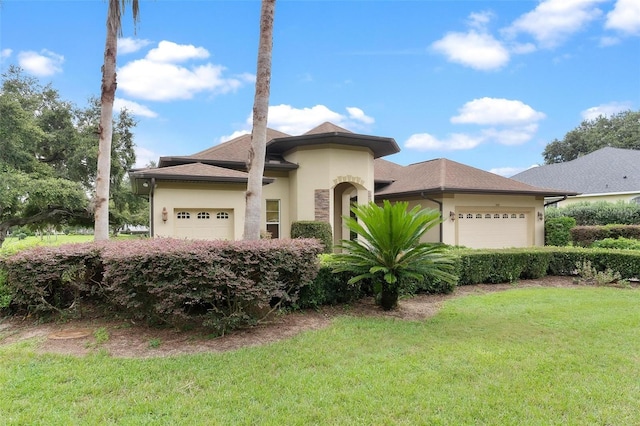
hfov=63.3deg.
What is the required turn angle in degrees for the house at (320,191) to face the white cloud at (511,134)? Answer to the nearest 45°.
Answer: approximately 135° to its left

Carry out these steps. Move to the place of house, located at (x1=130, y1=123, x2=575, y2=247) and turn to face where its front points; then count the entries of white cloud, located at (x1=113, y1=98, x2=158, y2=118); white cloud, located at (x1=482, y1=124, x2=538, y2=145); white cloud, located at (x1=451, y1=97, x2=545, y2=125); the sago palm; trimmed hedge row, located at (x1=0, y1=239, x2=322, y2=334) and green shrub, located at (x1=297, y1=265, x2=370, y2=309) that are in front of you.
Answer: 3

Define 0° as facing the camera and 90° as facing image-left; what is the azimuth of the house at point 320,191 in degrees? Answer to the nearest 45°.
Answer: approximately 0°

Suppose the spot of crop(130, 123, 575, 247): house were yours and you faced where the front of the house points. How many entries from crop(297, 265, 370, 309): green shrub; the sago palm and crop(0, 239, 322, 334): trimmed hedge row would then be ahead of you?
3

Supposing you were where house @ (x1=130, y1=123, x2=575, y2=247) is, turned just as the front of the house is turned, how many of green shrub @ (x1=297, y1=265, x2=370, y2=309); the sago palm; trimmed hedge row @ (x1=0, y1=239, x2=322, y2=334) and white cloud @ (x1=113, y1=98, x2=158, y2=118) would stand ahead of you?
3

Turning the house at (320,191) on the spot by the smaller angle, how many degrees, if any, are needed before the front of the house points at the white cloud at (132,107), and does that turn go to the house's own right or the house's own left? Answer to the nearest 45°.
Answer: approximately 135° to the house's own right

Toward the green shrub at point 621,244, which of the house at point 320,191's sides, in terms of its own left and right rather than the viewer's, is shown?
left

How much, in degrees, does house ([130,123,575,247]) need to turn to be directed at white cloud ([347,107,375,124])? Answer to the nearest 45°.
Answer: approximately 180°

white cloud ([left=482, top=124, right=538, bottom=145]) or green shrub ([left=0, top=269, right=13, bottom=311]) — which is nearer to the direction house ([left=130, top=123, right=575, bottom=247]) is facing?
the green shrub
